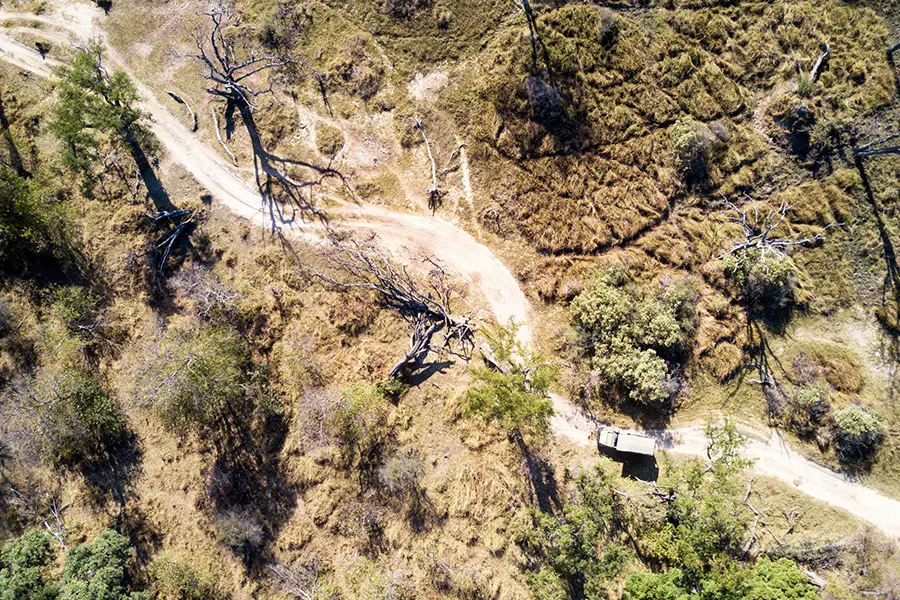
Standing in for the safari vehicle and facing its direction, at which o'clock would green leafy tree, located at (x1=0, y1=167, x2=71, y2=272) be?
The green leafy tree is roughly at 12 o'clock from the safari vehicle.

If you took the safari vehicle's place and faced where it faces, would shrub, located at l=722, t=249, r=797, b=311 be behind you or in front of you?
behind

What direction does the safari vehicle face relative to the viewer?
to the viewer's left

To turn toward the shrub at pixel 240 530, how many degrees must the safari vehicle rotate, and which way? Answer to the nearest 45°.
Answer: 0° — it already faces it

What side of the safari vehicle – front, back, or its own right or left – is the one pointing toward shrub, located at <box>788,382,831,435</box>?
back

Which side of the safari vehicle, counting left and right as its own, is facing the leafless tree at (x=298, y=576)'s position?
front

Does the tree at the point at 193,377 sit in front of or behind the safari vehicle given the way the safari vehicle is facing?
in front

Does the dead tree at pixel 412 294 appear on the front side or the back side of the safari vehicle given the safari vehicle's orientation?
on the front side

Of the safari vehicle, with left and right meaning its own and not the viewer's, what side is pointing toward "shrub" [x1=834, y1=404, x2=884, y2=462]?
back

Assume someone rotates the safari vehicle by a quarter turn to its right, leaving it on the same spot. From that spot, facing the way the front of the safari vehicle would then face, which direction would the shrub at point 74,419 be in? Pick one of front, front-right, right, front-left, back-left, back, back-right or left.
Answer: left

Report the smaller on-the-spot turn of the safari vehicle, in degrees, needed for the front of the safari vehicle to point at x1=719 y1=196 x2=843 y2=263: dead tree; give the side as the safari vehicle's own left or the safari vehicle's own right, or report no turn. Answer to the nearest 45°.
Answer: approximately 135° to the safari vehicle's own right
